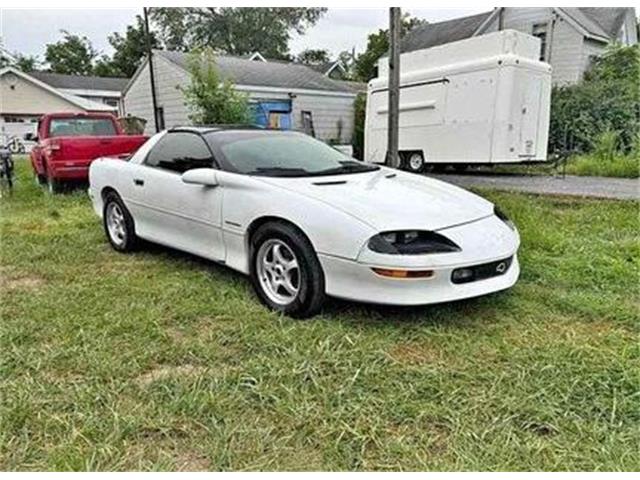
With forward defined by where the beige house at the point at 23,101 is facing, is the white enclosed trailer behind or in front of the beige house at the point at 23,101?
in front

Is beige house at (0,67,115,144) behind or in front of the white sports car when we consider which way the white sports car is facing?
behind

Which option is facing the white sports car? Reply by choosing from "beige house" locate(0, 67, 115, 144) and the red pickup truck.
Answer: the beige house

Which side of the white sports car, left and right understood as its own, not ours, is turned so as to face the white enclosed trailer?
left

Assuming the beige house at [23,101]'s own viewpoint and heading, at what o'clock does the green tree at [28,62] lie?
The green tree is roughly at 6 o'clock from the beige house.

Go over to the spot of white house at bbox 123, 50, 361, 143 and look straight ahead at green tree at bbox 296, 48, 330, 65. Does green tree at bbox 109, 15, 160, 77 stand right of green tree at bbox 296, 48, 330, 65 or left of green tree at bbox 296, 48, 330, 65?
left

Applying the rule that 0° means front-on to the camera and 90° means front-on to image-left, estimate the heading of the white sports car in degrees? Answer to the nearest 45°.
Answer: approximately 315°

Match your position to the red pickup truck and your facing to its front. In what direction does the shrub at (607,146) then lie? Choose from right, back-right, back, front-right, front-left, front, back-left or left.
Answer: back-right

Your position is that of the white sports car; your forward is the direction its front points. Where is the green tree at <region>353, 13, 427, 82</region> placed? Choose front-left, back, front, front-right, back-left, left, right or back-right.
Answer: back-left

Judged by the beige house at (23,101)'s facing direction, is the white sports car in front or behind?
in front

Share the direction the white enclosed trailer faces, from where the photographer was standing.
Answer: facing the viewer and to the right of the viewer

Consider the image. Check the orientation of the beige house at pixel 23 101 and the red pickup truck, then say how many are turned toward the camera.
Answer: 1

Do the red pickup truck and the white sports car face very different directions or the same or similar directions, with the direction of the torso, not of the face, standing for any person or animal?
very different directions
